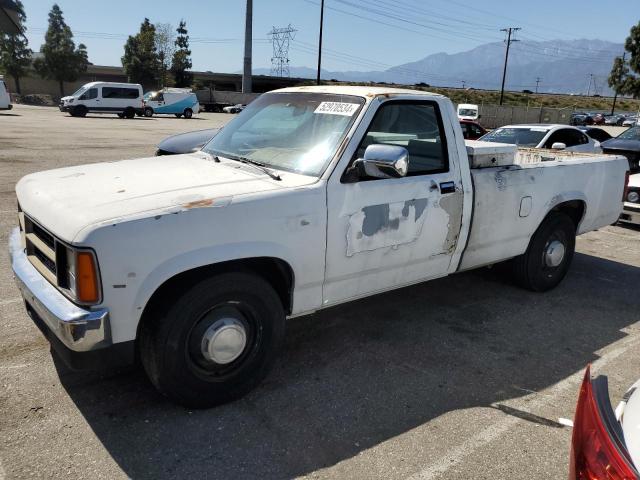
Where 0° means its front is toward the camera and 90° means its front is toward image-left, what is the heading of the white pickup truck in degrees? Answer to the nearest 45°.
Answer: approximately 45°

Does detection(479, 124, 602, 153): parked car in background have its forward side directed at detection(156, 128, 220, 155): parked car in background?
yes

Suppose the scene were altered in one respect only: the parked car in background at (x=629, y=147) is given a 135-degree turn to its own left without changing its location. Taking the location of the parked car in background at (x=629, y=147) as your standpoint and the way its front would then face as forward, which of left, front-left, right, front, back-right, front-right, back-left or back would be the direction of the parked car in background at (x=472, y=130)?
back-left

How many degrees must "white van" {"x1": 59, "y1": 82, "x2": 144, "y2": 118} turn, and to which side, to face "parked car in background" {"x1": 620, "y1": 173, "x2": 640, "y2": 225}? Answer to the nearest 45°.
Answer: approximately 90° to its left

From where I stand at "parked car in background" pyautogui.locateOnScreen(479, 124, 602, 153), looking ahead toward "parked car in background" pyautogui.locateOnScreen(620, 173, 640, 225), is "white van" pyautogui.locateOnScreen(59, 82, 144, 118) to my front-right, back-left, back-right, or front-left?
back-right

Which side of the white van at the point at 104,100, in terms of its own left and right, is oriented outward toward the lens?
left

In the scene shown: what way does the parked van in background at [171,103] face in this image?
to the viewer's left

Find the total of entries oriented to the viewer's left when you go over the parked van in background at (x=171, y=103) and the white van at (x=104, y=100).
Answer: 2

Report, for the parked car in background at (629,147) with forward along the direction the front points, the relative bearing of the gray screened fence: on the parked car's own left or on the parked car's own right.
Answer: on the parked car's own right
